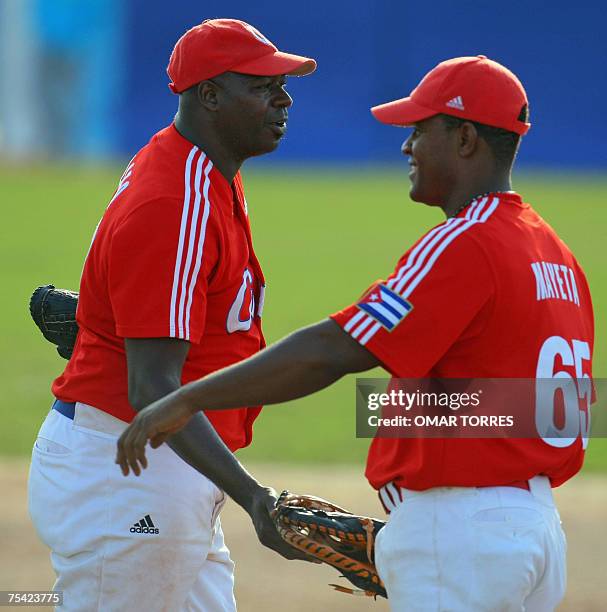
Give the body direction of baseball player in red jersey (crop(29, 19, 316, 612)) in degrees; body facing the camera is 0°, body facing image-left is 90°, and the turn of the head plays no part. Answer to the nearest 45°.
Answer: approximately 270°

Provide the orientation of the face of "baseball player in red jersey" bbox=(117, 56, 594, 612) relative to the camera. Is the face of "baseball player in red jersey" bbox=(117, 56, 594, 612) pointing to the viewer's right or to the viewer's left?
to the viewer's left

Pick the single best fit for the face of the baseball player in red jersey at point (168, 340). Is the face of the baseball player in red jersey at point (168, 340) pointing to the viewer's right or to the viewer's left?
to the viewer's right
